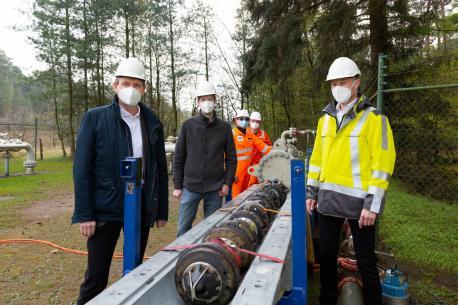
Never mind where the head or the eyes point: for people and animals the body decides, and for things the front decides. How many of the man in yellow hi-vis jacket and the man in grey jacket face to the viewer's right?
0

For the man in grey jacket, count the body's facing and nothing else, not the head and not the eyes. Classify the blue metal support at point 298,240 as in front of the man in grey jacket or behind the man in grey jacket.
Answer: in front

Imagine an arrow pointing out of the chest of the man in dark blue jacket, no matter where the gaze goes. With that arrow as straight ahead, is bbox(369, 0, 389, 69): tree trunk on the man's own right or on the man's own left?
on the man's own left

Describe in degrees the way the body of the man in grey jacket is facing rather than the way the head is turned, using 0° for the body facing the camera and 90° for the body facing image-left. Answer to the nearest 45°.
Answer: approximately 0°

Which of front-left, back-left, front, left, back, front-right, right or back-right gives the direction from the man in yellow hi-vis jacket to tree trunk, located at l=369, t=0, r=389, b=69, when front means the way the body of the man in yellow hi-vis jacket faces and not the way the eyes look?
back-right

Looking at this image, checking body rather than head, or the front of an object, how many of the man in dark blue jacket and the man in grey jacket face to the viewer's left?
0

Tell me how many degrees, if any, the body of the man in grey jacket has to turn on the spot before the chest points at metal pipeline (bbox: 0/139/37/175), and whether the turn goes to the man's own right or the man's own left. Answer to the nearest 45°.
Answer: approximately 135° to the man's own right

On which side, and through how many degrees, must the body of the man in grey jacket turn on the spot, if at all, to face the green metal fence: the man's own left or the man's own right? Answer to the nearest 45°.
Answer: approximately 135° to the man's own left

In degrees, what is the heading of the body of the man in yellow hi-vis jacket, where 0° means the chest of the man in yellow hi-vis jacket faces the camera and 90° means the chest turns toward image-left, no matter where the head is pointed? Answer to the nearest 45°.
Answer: approximately 45°

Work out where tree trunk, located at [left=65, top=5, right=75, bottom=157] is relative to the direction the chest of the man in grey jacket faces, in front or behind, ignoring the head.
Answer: behind

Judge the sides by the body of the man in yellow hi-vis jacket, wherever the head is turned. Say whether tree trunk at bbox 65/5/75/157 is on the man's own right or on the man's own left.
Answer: on the man's own right
